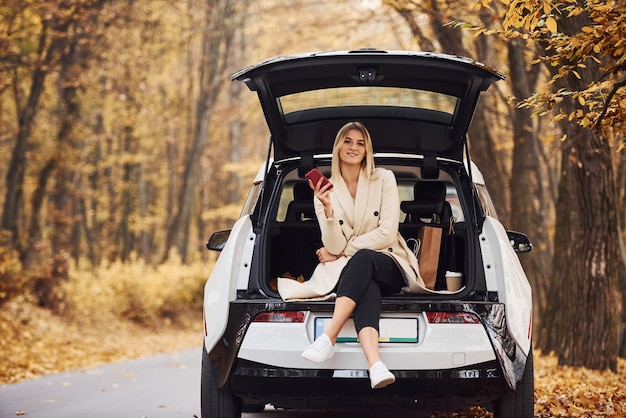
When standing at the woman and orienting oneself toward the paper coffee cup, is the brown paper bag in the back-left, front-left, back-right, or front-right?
front-left

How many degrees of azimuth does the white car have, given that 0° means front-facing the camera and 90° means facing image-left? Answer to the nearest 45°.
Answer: approximately 180°
